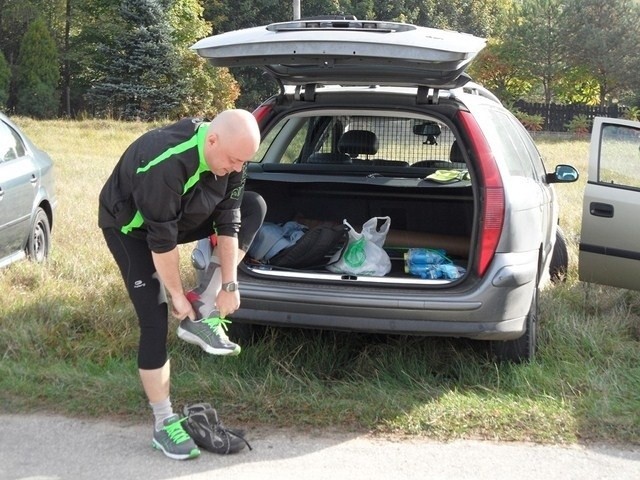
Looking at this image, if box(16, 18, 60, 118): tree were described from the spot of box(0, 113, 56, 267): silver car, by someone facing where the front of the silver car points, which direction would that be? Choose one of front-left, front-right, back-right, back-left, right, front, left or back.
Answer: back-right

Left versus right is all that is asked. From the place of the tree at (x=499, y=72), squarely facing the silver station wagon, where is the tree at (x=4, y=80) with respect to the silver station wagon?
right
